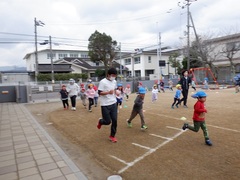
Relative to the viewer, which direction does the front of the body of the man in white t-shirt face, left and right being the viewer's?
facing the viewer and to the right of the viewer

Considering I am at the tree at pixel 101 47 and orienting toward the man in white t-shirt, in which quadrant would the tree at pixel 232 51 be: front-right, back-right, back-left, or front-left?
front-left

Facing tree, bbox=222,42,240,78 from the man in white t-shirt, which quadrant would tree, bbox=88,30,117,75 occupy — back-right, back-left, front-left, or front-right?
front-left

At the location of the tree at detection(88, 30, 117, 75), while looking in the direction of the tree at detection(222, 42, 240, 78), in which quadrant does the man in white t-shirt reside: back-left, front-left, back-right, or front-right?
front-right

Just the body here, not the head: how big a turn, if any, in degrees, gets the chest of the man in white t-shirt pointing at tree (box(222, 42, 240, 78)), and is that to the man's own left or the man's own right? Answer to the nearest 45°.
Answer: approximately 90° to the man's own left

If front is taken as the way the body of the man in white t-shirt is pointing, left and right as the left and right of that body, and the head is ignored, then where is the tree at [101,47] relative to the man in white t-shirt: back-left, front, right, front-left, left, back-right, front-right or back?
back-left
